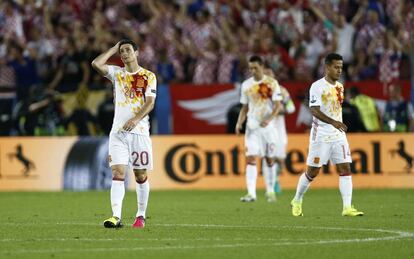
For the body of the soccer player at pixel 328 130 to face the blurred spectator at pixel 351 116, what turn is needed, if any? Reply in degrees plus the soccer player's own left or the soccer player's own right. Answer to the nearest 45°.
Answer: approximately 135° to the soccer player's own left

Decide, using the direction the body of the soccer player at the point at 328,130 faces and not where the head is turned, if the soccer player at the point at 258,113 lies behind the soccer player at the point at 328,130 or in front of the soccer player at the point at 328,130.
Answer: behind

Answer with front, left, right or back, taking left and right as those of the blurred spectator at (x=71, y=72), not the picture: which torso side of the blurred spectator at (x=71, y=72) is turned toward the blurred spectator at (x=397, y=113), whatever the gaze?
left

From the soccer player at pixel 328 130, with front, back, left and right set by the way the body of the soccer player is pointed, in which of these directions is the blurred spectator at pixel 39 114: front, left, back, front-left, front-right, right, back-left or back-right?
back

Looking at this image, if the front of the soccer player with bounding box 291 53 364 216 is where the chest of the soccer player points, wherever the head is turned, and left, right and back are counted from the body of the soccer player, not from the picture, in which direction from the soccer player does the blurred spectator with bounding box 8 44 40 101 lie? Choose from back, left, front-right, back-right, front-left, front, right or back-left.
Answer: back

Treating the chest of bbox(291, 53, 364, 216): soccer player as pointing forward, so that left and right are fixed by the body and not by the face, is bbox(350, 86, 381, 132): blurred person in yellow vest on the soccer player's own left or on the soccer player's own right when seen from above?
on the soccer player's own left

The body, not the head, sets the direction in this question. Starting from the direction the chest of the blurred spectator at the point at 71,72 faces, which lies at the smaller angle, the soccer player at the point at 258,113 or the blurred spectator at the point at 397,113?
the soccer player

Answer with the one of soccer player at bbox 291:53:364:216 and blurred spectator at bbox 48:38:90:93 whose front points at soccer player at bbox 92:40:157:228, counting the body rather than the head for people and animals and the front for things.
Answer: the blurred spectator

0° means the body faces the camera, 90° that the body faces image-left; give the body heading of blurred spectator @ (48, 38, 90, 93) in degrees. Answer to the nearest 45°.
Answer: approximately 0°
